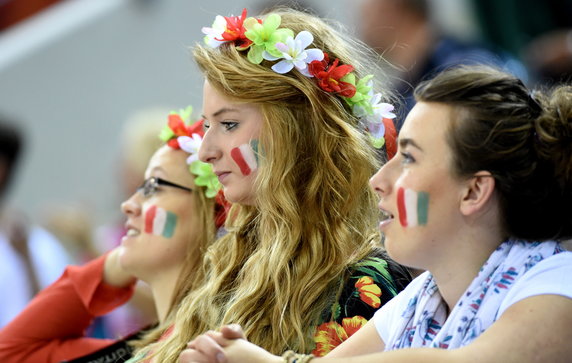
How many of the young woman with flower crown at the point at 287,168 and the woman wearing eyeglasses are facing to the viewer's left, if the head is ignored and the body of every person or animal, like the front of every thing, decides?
2

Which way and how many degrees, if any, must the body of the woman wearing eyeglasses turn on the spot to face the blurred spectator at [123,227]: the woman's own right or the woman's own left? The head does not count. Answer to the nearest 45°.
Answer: approximately 90° to the woman's own right

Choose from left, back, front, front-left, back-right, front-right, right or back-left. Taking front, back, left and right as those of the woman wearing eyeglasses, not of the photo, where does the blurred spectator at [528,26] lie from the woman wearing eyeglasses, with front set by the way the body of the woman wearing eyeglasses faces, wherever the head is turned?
back-right

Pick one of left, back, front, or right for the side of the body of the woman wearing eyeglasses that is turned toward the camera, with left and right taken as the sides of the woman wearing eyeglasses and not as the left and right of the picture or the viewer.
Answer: left

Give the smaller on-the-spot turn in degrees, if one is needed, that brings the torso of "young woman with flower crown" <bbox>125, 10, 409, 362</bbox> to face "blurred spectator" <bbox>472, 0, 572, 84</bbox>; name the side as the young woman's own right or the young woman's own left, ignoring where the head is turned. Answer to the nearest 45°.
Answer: approximately 135° to the young woman's own right

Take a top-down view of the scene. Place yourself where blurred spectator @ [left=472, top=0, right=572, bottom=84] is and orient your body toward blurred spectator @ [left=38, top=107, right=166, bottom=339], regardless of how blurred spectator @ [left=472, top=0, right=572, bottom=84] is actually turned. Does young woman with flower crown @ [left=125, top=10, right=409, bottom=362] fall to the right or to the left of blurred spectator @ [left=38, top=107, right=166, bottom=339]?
left

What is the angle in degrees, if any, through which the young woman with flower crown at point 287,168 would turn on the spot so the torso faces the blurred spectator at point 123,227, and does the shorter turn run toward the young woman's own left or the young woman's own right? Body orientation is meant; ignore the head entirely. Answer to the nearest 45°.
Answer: approximately 90° to the young woman's own right

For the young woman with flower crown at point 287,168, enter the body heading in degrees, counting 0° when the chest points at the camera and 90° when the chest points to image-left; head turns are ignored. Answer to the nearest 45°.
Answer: approximately 90°

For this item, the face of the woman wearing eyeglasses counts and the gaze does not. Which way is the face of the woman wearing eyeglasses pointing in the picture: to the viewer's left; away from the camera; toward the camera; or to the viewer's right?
to the viewer's left

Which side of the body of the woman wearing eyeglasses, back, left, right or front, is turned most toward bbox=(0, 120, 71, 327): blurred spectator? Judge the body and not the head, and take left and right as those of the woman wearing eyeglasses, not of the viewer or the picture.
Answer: right
